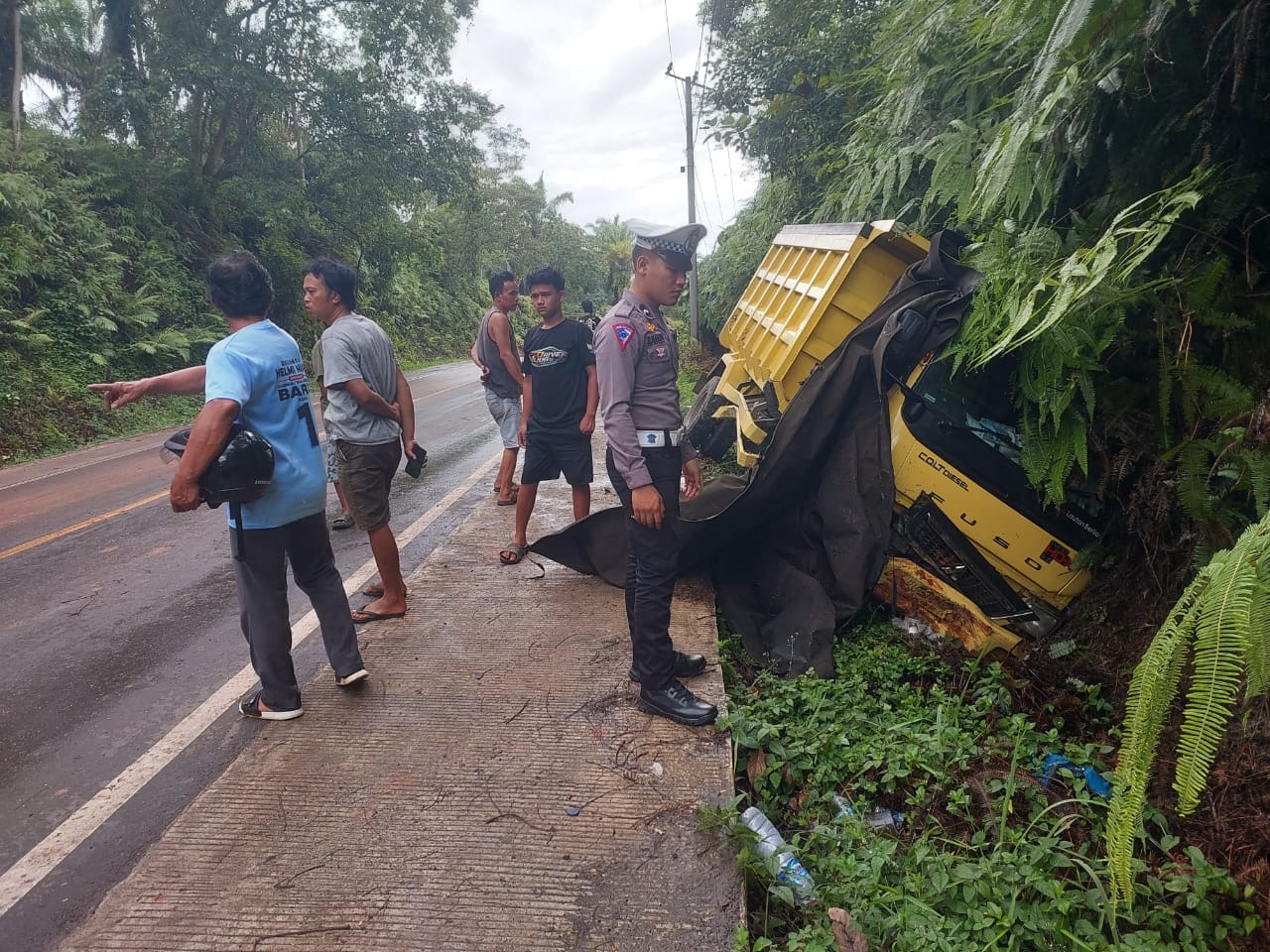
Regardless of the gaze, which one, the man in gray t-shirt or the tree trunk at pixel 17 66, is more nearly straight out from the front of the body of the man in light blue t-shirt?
the tree trunk

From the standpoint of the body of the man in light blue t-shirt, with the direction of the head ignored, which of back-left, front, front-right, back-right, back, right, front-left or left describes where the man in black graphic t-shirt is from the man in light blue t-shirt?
right

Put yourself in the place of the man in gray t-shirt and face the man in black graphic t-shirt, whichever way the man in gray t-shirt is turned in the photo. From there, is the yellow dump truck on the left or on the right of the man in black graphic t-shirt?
right

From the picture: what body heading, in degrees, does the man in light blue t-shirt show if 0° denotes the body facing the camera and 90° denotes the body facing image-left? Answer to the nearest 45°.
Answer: approximately 135°

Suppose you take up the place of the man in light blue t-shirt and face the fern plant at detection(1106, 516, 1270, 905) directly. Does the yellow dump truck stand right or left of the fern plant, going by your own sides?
left

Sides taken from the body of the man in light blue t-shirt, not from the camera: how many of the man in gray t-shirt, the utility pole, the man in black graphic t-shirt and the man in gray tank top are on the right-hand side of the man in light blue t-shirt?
4

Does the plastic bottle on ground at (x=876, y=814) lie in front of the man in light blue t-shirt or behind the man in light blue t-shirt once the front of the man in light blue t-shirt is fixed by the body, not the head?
behind
